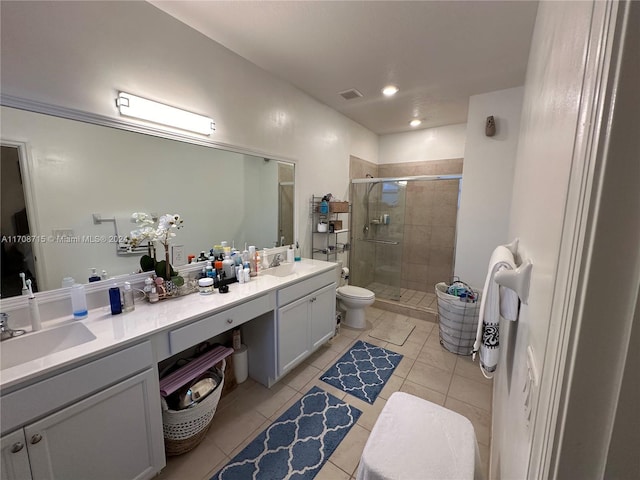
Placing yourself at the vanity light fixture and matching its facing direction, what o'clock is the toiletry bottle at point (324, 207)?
The toiletry bottle is roughly at 10 o'clock from the vanity light fixture.

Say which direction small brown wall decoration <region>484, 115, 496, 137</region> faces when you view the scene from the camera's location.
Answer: facing the viewer

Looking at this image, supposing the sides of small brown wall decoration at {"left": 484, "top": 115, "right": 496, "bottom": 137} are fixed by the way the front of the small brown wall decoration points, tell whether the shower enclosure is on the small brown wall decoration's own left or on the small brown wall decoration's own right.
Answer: on the small brown wall decoration's own right

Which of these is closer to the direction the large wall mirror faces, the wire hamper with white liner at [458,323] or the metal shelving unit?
the wire hamper with white liner

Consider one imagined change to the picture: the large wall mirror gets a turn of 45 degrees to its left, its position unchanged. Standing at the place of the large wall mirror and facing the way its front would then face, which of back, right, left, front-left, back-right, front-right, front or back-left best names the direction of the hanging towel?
front-right

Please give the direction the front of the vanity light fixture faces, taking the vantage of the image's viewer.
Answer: facing the viewer and to the right of the viewer
